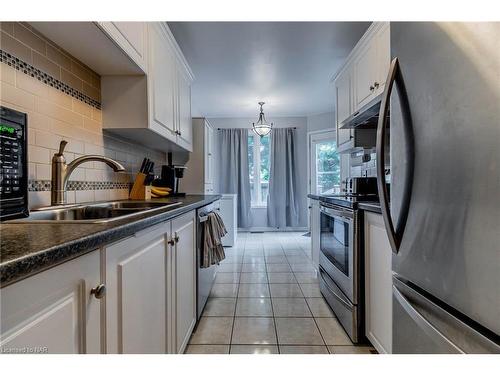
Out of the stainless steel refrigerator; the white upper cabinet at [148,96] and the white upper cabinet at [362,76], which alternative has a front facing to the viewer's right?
the white upper cabinet at [148,96]

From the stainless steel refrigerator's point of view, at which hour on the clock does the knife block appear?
The knife block is roughly at 2 o'clock from the stainless steel refrigerator.

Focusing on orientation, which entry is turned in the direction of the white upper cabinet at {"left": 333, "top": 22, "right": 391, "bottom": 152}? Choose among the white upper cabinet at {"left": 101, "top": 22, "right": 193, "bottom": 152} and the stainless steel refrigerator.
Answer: the white upper cabinet at {"left": 101, "top": 22, "right": 193, "bottom": 152}

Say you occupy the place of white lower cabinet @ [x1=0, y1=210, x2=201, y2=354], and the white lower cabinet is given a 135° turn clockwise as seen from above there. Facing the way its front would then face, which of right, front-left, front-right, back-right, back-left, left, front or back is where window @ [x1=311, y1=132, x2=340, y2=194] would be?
back-right

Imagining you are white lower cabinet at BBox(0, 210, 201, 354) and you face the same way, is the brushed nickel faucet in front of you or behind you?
behind

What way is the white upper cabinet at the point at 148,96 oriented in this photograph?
to the viewer's right

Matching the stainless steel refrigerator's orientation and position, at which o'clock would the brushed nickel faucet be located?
The brushed nickel faucet is roughly at 1 o'clock from the stainless steel refrigerator.

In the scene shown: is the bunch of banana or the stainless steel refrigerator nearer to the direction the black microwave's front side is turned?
the stainless steel refrigerator

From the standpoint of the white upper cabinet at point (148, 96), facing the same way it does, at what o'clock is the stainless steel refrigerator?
The stainless steel refrigerator is roughly at 2 o'clock from the white upper cabinet.

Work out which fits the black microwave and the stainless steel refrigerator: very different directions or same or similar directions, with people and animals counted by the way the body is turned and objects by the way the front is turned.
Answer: very different directions

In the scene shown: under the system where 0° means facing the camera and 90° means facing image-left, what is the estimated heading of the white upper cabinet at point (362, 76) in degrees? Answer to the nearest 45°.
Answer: approximately 90°

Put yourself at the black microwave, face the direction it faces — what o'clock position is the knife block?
The knife block is roughly at 9 o'clock from the black microwave.

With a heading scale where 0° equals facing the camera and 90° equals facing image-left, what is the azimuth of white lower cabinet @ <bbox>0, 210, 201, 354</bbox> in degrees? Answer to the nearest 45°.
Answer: approximately 315°
